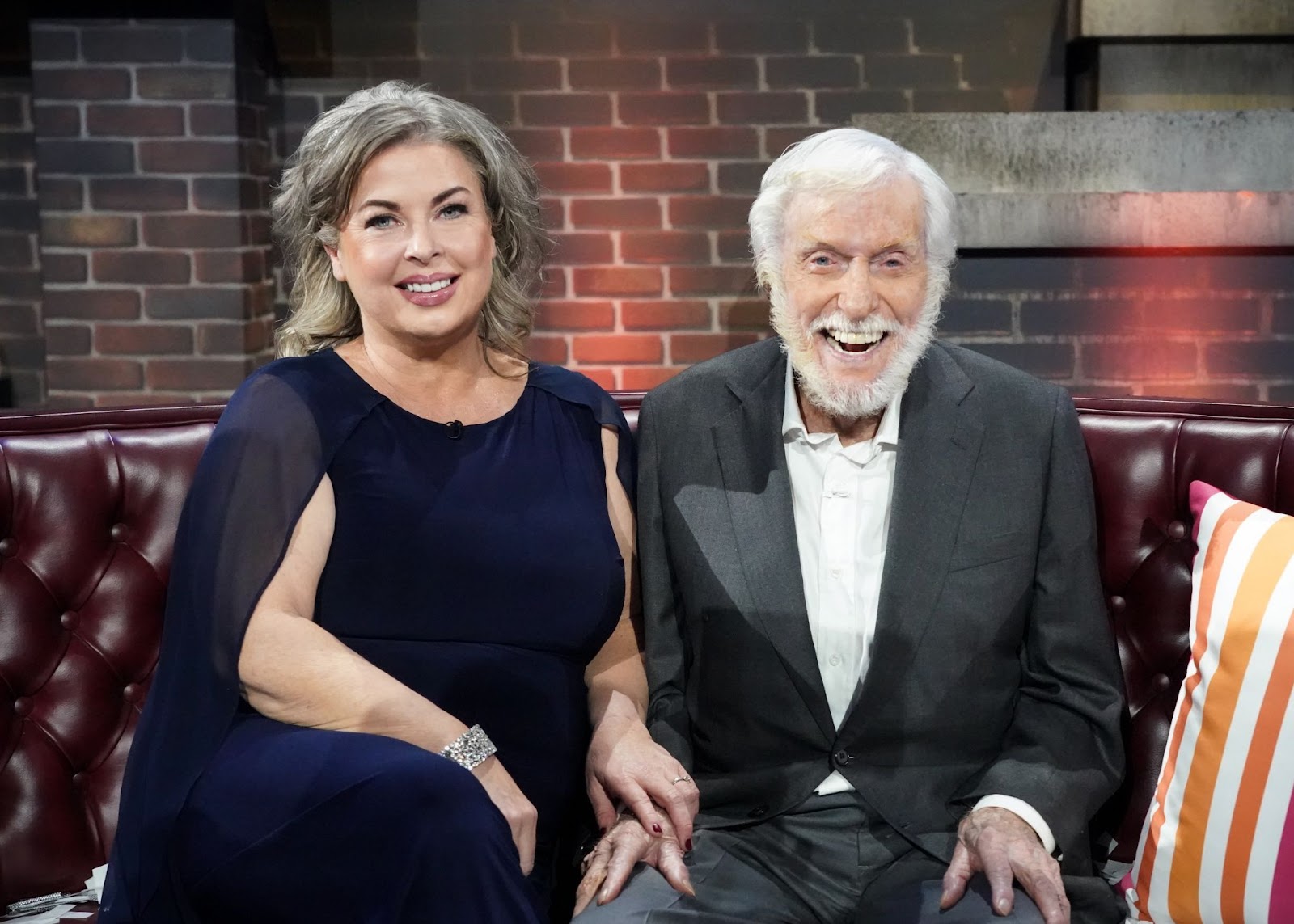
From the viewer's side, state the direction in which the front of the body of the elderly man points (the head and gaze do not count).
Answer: toward the camera

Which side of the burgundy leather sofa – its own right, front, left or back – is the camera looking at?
front

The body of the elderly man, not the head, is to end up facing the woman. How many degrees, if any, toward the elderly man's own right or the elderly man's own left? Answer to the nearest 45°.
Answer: approximately 90° to the elderly man's own right
